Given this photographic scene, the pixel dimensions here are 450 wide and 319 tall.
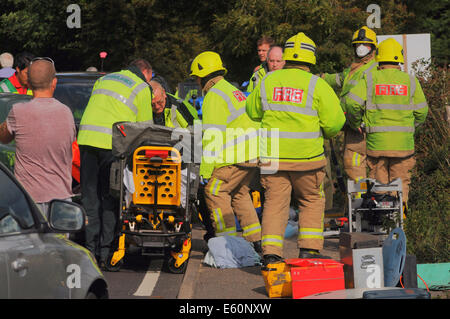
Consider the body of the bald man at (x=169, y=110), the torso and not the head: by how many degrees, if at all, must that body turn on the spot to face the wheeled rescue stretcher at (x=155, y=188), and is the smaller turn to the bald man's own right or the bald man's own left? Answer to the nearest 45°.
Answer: approximately 45° to the bald man's own left

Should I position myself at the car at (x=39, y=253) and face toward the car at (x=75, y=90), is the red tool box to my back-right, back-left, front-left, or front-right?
front-right

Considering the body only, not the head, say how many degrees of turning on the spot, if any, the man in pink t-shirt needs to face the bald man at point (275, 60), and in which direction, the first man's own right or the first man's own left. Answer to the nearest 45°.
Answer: approximately 45° to the first man's own right

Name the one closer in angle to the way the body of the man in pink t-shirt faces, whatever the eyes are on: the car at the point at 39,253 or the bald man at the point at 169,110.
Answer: the bald man

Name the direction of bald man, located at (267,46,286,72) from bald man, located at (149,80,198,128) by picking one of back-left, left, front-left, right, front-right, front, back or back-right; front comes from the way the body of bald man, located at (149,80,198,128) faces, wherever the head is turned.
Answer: back-left

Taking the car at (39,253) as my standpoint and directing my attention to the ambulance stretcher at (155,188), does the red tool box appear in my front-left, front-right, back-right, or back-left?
front-right

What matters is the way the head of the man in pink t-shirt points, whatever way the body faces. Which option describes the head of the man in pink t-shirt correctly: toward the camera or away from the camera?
away from the camera

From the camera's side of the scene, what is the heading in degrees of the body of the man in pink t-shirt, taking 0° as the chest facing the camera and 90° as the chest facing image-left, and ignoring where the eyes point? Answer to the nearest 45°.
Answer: approximately 180°

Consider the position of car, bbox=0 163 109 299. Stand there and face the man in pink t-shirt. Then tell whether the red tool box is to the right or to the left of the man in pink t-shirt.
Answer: right

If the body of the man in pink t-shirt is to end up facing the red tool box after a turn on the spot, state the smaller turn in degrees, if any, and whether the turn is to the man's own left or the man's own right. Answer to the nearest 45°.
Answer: approximately 90° to the man's own right
